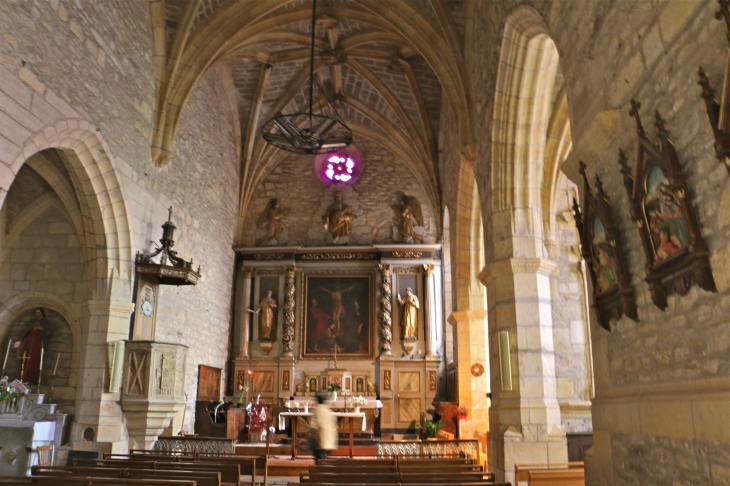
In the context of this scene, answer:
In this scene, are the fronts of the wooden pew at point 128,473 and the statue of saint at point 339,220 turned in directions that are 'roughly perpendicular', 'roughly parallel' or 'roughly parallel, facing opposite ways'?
roughly parallel, facing opposite ways

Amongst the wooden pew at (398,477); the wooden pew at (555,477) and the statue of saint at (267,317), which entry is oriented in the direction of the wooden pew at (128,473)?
the statue of saint

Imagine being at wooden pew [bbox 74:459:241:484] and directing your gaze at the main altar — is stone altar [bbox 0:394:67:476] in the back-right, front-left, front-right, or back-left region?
front-left

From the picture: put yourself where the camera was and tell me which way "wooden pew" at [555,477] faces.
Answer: facing away from the viewer

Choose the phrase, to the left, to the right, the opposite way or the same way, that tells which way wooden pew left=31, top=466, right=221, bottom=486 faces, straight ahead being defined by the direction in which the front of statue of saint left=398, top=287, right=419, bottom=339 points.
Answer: the opposite way

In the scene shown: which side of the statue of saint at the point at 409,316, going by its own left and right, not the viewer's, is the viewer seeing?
front

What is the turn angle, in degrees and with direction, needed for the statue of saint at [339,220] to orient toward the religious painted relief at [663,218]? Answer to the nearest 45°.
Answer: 0° — it already faces it

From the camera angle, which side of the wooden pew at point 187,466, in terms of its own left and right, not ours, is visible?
back

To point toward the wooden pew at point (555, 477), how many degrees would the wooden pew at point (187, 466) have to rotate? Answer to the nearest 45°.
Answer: approximately 90° to its right

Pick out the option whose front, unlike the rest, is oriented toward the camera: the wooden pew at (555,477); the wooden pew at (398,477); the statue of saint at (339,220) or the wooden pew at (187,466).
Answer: the statue of saint

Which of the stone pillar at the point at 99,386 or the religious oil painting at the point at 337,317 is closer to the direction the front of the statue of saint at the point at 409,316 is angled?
the stone pillar

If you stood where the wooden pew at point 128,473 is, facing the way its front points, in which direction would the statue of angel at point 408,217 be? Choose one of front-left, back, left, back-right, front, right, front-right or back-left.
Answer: front-right

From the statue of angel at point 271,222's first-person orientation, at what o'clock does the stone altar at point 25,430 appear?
The stone altar is roughly at 2 o'clock from the statue of angel.

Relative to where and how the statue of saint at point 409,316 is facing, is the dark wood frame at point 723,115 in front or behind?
in front

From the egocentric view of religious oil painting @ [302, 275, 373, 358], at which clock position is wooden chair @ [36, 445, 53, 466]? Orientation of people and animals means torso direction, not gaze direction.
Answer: The wooden chair is roughly at 1 o'clock from the religious oil painting.

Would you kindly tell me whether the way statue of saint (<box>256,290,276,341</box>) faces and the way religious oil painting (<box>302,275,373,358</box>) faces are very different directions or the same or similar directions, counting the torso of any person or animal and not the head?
same or similar directions

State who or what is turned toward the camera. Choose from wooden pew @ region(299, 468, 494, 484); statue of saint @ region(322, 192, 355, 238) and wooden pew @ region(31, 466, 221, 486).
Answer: the statue of saint

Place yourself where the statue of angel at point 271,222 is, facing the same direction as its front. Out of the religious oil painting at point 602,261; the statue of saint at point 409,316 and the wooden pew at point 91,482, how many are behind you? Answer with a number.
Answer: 0

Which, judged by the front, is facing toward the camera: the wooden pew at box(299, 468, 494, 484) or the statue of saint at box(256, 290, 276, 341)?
the statue of saint

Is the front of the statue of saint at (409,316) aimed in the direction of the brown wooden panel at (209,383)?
no

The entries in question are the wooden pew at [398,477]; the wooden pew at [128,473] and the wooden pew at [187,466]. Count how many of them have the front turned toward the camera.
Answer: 0

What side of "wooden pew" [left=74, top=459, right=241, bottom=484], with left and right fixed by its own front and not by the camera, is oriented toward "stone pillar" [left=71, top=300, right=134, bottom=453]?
front

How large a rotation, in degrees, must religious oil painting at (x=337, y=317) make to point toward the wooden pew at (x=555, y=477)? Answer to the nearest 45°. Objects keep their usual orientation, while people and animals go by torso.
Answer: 0° — it already faces it

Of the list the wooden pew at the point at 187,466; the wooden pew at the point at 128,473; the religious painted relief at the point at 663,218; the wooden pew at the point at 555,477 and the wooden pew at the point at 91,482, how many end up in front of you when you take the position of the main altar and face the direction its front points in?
5
